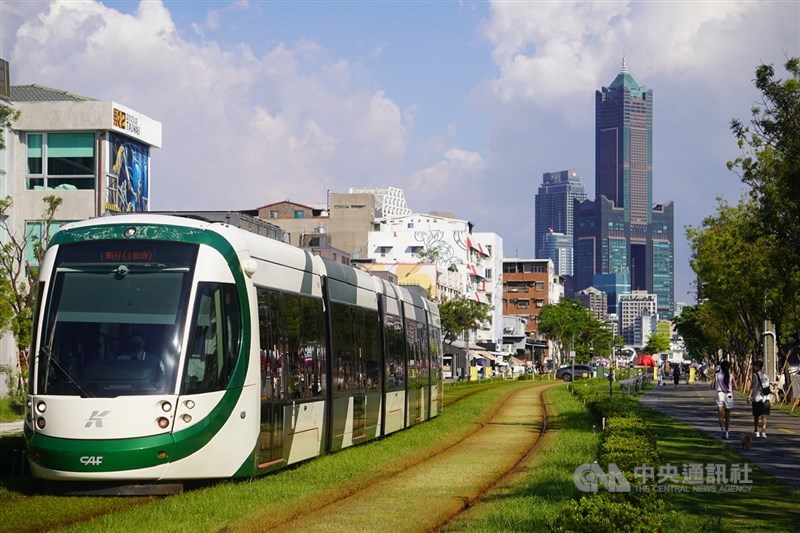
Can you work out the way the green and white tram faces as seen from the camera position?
facing the viewer and to the left of the viewer

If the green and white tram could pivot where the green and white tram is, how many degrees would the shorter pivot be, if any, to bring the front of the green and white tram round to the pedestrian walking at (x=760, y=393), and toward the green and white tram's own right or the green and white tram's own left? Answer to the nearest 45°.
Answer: approximately 180°

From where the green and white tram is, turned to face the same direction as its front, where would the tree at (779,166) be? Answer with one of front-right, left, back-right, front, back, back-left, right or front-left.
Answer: back
